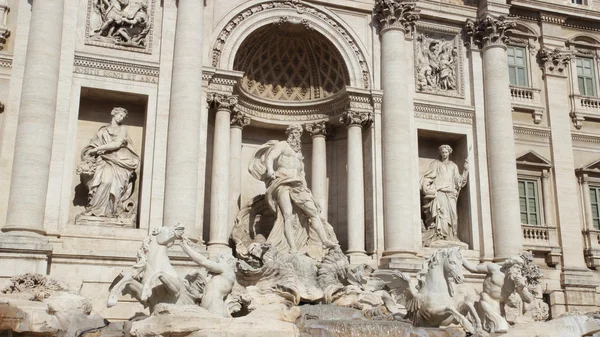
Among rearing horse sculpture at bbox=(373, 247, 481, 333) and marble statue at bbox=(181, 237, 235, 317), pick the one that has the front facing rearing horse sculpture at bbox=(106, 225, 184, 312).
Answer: the marble statue

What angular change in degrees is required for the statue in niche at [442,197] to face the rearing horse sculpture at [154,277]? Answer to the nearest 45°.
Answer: approximately 45° to its right

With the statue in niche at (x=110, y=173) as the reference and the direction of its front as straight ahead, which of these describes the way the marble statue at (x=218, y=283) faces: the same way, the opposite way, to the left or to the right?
to the right

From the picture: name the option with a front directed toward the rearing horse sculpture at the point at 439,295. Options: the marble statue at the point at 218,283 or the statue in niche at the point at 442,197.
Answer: the statue in niche

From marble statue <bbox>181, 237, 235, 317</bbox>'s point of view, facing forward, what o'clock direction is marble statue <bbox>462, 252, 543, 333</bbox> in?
marble statue <bbox>462, 252, 543, 333</bbox> is roughly at 6 o'clock from marble statue <bbox>181, 237, 235, 317</bbox>.

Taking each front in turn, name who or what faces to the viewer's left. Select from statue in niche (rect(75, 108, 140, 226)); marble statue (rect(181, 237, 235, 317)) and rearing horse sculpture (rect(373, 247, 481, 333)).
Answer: the marble statue

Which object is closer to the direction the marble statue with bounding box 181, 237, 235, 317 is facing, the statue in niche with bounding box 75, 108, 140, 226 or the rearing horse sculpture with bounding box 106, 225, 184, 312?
the rearing horse sculpture

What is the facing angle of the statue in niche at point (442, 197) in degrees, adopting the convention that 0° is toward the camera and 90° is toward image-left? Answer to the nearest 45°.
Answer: approximately 0°

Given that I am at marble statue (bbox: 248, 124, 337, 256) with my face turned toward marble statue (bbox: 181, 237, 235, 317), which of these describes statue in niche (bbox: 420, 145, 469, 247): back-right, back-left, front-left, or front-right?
back-left

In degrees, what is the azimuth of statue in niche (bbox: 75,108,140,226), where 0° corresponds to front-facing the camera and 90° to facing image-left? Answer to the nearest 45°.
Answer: approximately 0°

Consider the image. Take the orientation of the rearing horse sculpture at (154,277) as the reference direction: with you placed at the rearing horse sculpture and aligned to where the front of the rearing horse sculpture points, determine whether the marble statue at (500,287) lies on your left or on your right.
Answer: on your left

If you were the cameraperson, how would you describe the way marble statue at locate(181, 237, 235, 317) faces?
facing to the left of the viewer

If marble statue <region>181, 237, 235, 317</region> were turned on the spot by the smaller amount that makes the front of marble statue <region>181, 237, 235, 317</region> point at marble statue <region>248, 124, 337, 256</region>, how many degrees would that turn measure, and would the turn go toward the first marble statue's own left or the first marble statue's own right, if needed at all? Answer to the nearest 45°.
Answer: approximately 135° to the first marble statue's own right

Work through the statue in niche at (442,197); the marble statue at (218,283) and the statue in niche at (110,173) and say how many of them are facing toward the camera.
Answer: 2

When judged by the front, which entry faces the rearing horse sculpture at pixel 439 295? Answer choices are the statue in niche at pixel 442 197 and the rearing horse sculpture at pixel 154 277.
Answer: the statue in niche
